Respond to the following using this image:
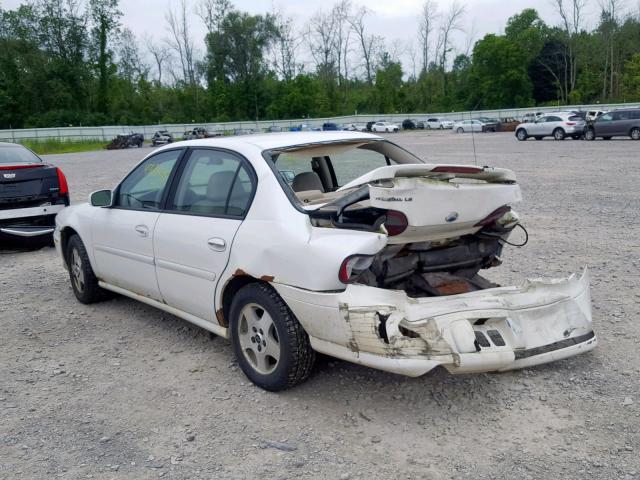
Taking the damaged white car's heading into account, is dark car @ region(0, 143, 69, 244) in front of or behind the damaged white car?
in front

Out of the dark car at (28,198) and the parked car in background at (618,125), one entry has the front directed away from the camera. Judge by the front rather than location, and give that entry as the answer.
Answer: the dark car

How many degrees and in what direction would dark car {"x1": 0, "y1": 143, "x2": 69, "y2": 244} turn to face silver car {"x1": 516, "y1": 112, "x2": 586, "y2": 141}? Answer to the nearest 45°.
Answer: approximately 45° to its right

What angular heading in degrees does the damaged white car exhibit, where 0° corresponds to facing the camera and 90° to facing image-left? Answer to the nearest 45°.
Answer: approximately 135°

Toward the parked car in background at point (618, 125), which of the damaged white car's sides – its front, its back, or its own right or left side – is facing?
right

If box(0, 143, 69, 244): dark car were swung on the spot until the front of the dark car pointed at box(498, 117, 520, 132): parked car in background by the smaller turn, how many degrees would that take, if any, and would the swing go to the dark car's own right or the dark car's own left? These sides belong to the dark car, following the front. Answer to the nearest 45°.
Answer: approximately 45° to the dark car's own right

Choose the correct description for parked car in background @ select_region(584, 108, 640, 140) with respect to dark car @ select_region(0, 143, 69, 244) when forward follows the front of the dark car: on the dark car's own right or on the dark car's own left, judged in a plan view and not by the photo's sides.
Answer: on the dark car's own right

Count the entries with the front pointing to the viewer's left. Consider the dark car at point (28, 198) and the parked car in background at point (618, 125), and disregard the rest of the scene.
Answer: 1

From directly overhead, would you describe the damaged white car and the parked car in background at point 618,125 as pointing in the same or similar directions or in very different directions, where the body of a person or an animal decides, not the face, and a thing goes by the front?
same or similar directions

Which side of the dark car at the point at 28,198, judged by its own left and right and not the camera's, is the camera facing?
back

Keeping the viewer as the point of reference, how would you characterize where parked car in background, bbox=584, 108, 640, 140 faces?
facing to the left of the viewer
